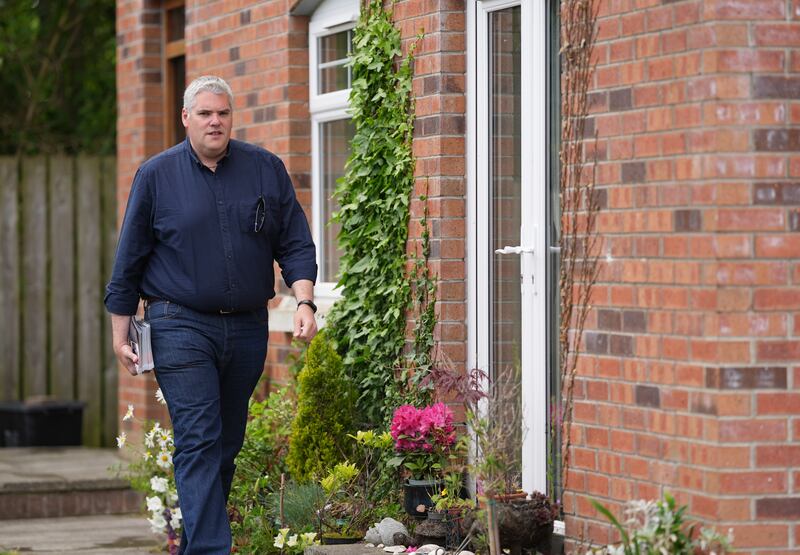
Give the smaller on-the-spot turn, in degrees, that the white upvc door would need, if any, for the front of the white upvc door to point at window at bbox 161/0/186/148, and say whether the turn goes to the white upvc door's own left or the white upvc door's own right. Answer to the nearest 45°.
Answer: approximately 90° to the white upvc door's own right

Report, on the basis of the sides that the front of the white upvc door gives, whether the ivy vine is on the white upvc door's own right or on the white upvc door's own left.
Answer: on the white upvc door's own right

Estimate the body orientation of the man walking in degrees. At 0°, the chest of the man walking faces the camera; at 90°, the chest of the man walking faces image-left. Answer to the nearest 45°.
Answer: approximately 0°

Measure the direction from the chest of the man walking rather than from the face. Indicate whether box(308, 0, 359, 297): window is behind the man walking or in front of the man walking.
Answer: behind

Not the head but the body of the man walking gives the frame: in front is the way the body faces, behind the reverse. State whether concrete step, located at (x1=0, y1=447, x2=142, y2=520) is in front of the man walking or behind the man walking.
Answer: behind

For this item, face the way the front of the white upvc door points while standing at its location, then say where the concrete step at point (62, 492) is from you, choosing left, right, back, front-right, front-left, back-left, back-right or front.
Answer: right
